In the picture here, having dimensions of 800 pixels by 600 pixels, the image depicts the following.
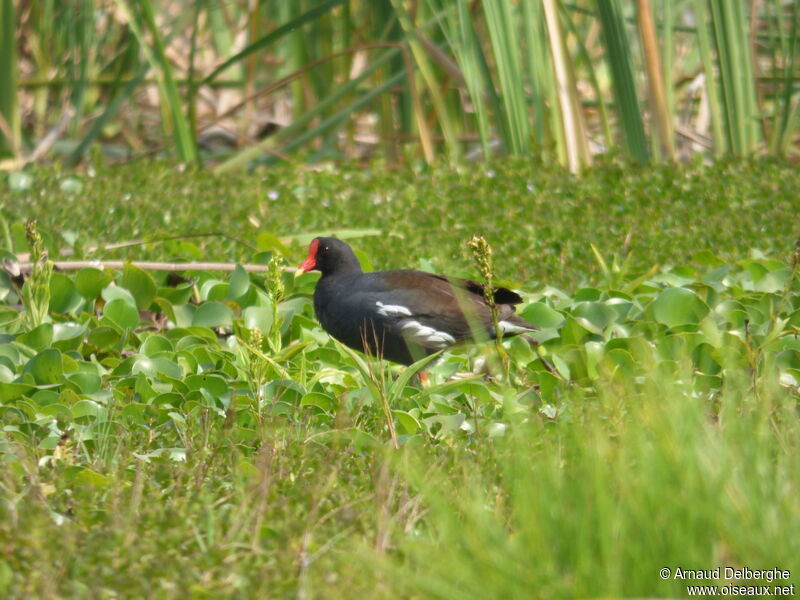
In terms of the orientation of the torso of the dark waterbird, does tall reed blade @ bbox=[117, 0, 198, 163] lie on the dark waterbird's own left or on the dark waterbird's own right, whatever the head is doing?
on the dark waterbird's own right

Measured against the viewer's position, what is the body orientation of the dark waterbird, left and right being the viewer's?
facing to the left of the viewer

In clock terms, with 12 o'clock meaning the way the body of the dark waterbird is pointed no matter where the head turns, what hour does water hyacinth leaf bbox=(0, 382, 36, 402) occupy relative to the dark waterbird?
The water hyacinth leaf is roughly at 11 o'clock from the dark waterbird.

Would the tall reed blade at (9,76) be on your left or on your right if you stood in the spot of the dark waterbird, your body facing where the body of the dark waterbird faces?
on your right

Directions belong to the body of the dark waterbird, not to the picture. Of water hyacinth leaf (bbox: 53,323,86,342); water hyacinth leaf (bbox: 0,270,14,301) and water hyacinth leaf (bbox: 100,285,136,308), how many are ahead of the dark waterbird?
3

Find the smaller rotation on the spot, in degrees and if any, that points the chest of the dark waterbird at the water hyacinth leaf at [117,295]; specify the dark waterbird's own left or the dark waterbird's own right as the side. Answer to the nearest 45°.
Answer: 0° — it already faces it

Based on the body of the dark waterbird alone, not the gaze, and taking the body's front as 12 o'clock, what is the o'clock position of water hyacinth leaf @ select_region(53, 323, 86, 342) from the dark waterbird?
The water hyacinth leaf is roughly at 12 o'clock from the dark waterbird.

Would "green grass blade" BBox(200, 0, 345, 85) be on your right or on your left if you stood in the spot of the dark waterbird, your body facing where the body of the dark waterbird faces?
on your right

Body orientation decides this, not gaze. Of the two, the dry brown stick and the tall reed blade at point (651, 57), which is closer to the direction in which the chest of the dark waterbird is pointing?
the dry brown stick

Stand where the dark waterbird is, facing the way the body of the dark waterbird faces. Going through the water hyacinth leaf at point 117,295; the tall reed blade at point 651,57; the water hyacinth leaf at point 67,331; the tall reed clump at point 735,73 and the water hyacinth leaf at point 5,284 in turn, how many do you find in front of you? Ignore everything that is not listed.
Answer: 3

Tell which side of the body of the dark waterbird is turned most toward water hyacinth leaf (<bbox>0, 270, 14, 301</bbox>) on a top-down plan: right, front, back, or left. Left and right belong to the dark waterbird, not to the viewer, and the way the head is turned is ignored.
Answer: front

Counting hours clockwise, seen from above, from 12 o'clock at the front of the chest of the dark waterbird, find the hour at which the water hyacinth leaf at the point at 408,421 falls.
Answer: The water hyacinth leaf is roughly at 9 o'clock from the dark waterbird.
